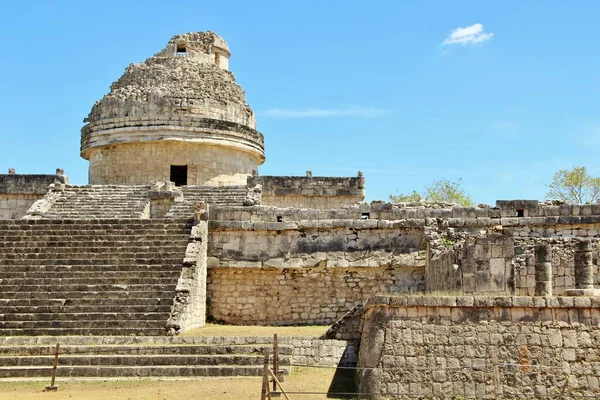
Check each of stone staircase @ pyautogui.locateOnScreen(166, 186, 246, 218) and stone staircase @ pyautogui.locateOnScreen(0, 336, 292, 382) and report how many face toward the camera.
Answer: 2

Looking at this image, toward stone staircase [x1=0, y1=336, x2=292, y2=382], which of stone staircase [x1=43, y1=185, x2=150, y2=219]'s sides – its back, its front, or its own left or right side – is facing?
front

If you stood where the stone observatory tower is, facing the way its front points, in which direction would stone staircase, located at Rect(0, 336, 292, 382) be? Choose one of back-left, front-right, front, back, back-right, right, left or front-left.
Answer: front

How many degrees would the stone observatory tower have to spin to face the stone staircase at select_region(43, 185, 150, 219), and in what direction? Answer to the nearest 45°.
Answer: approximately 45° to its right

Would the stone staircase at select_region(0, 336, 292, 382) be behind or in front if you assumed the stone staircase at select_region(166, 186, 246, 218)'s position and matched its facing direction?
in front

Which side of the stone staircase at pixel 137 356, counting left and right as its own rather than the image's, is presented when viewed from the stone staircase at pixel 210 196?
back

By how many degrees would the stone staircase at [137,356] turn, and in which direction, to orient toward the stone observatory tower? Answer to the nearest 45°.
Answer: approximately 180°

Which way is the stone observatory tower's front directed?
toward the camera

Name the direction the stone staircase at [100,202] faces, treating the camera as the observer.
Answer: facing the viewer

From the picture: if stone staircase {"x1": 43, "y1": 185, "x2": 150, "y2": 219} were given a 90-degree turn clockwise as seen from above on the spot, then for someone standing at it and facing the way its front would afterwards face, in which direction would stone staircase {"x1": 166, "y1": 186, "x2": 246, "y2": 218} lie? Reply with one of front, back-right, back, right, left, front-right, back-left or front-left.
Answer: back
